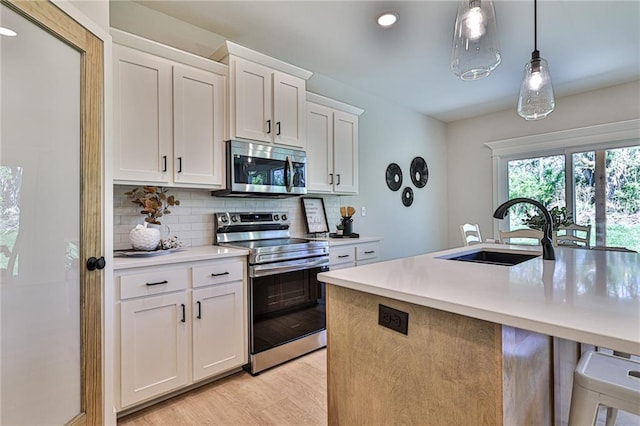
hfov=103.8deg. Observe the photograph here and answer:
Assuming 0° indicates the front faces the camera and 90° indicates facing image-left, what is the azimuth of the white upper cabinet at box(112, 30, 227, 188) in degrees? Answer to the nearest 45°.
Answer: approximately 315°

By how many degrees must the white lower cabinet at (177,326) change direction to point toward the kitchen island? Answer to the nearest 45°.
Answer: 0° — it already faces it

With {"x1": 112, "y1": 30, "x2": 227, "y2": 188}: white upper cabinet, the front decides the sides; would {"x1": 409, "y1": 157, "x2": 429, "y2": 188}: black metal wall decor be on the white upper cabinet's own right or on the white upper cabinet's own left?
on the white upper cabinet's own left

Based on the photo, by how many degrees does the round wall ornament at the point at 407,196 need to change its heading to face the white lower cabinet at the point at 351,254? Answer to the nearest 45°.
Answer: approximately 45° to its right
